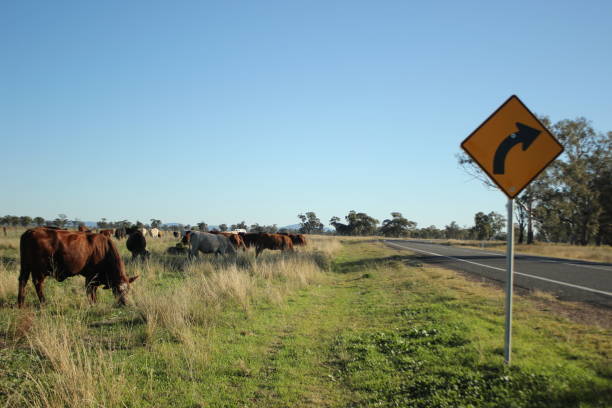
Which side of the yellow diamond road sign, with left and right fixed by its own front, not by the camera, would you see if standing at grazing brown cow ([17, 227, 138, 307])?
right

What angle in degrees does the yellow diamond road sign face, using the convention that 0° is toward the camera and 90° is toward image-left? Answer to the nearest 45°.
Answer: approximately 0°

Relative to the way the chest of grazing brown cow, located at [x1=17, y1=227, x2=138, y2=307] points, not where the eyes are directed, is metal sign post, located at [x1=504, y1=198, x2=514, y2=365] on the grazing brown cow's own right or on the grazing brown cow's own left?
on the grazing brown cow's own right

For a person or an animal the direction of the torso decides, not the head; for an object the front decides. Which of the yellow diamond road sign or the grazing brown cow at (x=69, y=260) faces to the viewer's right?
the grazing brown cow

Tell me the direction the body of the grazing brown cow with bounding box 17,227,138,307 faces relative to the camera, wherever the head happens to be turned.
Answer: to the viewer's right

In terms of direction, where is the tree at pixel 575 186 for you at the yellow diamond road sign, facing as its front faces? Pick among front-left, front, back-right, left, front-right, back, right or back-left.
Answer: back

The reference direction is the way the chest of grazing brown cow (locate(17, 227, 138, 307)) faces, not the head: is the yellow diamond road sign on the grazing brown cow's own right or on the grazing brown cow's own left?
on the grazing brown cow's own right

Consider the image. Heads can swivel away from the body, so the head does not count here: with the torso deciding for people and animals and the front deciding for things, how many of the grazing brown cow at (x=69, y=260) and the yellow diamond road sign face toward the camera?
1
